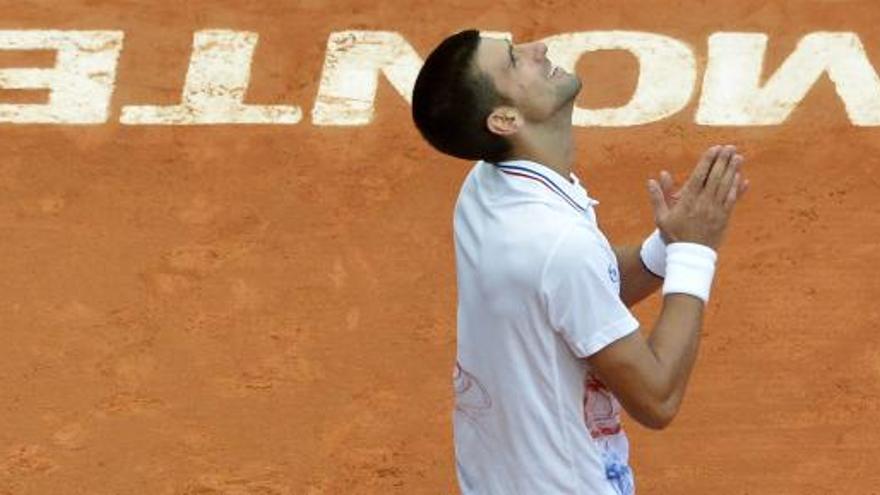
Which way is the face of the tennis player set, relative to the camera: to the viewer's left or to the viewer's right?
to the viewer's right

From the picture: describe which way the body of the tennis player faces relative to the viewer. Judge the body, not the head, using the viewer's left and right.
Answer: facing to the right of the viewer
